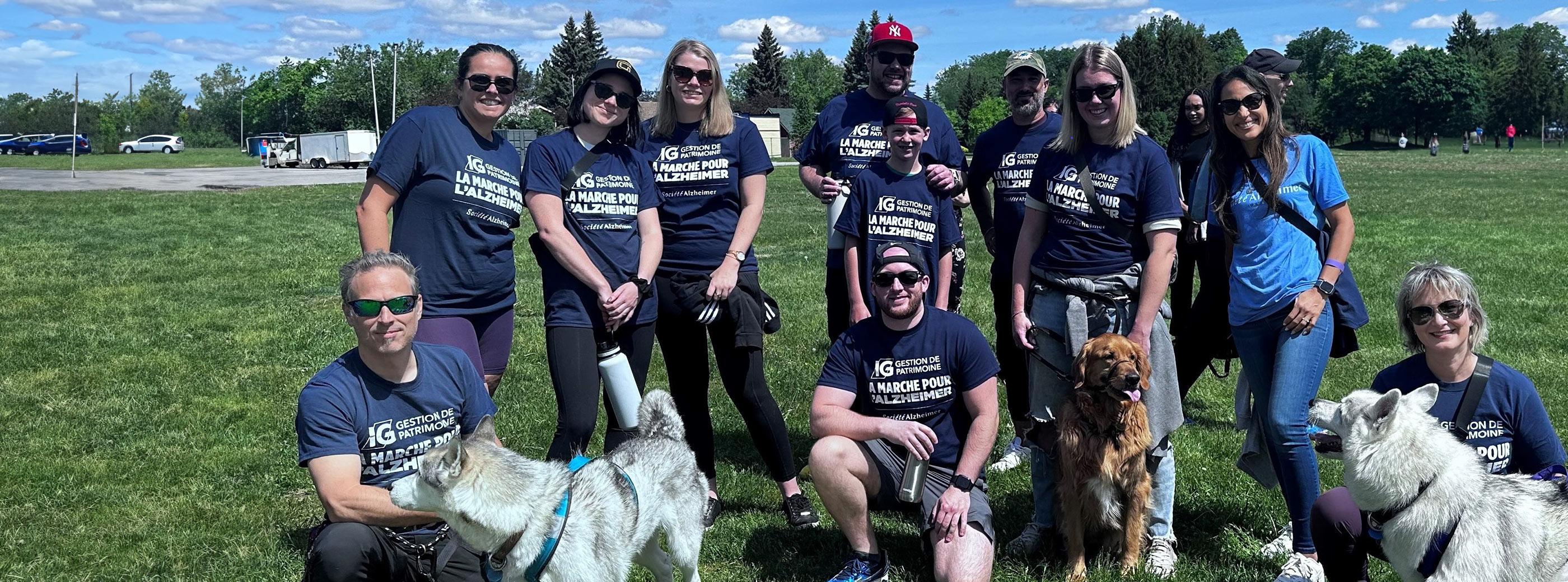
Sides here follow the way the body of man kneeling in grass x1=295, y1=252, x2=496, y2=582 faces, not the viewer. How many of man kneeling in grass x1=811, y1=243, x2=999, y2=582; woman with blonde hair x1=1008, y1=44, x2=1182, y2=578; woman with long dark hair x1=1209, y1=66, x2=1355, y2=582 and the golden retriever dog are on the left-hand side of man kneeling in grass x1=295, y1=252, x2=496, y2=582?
4

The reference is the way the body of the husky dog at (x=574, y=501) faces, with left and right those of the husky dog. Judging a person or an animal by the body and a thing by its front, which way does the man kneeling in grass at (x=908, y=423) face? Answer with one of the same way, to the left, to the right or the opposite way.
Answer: to the left

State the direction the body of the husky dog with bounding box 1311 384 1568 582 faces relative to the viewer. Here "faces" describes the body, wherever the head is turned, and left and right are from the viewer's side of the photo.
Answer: facing to the left of the viewer

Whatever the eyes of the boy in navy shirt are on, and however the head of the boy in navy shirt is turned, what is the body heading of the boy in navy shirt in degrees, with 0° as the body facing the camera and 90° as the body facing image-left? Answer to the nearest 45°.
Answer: approximately 0°

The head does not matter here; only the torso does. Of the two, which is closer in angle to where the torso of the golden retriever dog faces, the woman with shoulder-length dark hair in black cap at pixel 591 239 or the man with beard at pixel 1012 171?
the woman with shoulder-length dark hair in black cap

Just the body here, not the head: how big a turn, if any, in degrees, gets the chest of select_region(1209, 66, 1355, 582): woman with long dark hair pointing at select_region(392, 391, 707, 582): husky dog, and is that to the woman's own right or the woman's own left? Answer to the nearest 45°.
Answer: approximately 45° to the woman's own right

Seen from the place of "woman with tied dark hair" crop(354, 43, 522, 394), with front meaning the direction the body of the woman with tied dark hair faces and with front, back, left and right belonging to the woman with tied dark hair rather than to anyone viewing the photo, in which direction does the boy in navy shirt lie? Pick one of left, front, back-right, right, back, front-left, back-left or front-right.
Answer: front-left

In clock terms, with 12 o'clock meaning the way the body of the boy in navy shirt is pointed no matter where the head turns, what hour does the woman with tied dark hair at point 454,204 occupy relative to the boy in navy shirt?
The woman with tied dark hair is roughly at 2 o'clock from the boy in navy shirt.

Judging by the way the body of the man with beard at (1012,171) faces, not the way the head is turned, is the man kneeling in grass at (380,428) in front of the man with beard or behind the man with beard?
in front

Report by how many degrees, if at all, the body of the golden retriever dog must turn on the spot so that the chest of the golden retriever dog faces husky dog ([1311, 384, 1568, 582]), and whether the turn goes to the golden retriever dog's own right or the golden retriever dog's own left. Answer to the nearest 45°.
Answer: approximately 45° to the golden retriever dog's own left

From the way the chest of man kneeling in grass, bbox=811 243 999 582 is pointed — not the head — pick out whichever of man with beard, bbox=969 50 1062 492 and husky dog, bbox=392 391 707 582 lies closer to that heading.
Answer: the husky dog
